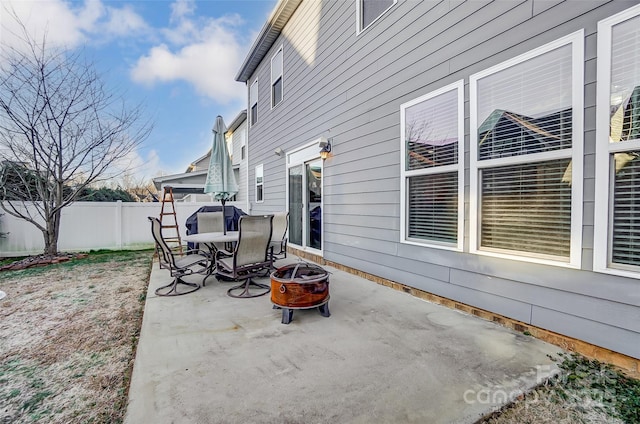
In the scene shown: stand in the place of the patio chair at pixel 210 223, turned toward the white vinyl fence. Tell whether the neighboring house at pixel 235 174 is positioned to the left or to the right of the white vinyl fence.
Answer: right

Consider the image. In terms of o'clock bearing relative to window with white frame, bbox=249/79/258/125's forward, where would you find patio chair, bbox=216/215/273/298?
The patio chair is roughly at 9 o'clock from the window with white frame.

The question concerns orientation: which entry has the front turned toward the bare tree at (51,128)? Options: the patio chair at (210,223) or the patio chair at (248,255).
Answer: the patio chair at (248,255)

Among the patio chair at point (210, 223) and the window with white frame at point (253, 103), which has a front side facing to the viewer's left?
the window with white frame

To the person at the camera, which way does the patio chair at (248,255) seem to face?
facing away from the viewer and to the left of the viewer

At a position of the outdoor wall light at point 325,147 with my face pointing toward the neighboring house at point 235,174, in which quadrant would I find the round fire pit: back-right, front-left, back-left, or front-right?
back-left

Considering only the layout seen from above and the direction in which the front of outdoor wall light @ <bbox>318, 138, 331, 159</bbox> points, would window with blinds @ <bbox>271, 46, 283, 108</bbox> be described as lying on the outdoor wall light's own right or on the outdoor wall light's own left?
on the outdoor wall light's own right

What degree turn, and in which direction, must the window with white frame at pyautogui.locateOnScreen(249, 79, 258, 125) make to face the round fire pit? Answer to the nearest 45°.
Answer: approximately 90° to its left

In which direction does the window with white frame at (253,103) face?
to the viewer's left

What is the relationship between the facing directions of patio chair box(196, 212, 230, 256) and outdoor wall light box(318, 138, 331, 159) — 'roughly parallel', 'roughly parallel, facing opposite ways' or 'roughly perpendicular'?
roughly perpendicular
